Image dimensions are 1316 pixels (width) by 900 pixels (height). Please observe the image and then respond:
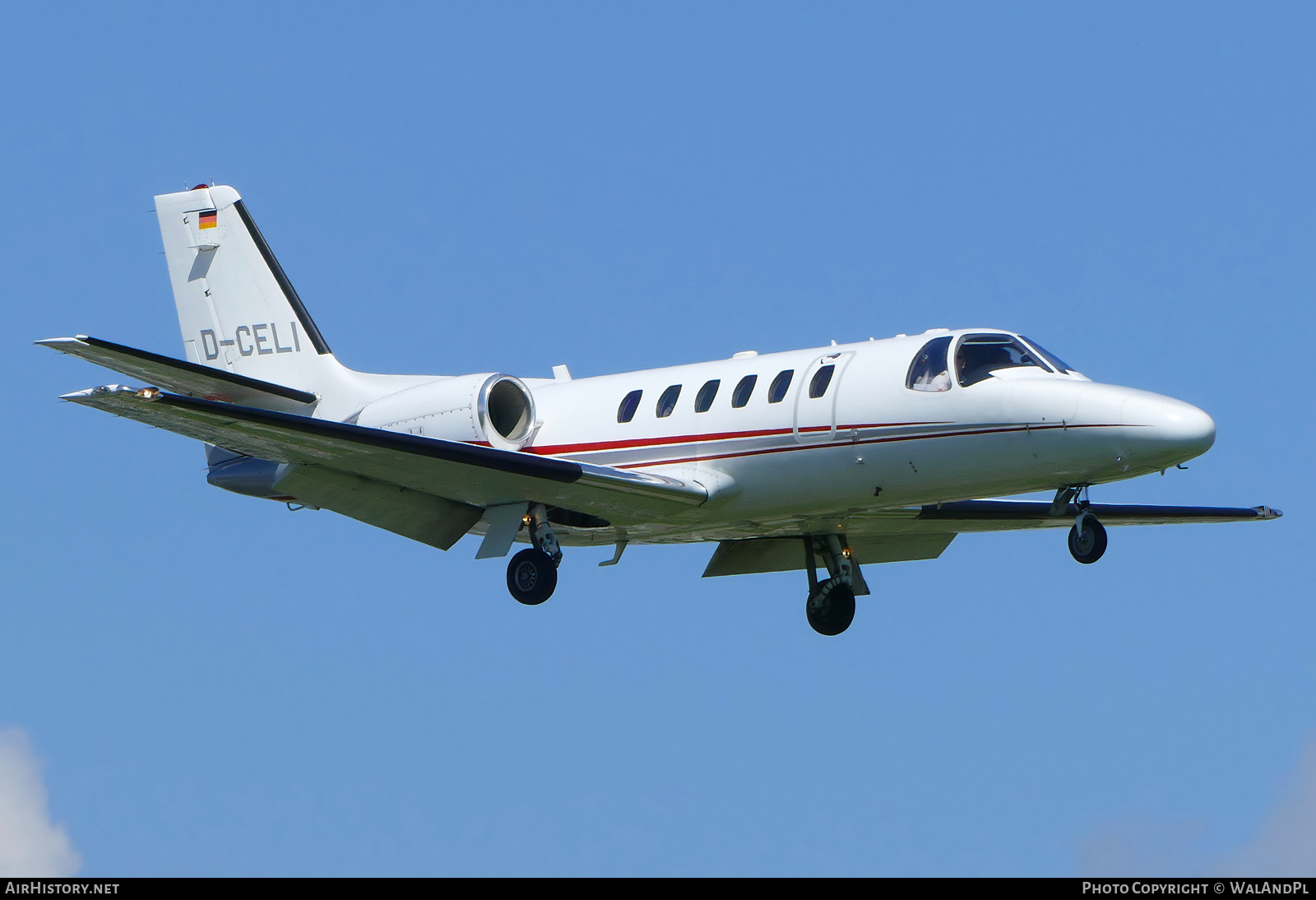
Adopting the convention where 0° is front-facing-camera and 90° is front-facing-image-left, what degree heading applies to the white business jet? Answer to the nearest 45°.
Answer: approximately 315°
